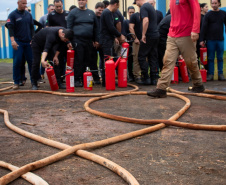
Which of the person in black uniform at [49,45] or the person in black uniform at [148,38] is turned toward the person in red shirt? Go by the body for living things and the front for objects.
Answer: the person in black uniform at [49,45]

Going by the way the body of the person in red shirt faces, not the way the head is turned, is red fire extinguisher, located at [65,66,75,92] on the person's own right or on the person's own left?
on the person's own right

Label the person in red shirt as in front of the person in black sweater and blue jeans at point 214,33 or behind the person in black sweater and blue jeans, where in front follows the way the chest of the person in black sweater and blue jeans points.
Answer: in front

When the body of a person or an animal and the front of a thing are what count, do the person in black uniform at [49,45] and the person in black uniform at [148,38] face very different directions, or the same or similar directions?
very different directions

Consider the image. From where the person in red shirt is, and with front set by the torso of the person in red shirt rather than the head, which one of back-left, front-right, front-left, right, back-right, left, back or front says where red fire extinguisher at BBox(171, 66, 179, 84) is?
back-right

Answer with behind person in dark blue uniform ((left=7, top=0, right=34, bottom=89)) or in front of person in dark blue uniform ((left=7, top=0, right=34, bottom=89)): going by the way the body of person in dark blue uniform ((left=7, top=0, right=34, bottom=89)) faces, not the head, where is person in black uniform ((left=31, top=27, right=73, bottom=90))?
in front

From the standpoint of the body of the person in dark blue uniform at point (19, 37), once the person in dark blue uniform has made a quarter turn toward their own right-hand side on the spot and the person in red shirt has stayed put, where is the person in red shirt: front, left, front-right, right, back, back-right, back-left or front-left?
back-left
